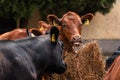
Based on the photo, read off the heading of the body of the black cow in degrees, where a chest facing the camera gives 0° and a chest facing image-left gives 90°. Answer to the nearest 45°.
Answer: approximately 270°
